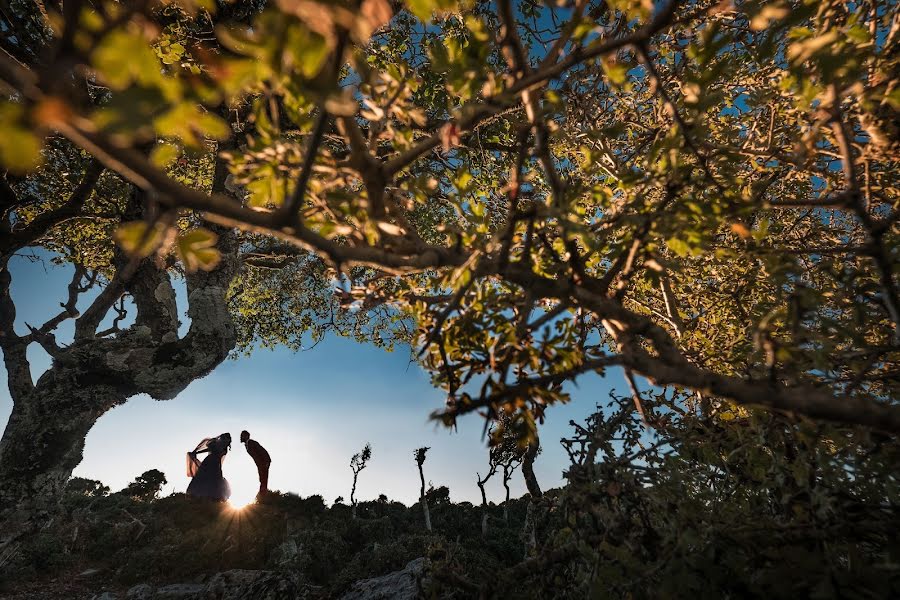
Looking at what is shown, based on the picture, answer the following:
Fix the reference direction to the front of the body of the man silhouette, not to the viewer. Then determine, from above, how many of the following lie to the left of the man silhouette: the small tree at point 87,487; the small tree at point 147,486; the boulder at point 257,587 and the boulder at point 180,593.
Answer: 2

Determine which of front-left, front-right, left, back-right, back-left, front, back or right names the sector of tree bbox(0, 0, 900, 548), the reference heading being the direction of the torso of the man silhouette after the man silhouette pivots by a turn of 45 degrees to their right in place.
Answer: back-left

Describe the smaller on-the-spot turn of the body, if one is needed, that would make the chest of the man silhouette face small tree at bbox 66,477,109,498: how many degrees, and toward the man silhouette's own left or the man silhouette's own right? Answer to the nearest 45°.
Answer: approximately 45° to the man silhouette's own right

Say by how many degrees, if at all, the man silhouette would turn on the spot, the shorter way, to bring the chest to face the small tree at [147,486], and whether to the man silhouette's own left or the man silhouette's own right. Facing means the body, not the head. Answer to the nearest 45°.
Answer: approximately 45° to the man silhouette's own right

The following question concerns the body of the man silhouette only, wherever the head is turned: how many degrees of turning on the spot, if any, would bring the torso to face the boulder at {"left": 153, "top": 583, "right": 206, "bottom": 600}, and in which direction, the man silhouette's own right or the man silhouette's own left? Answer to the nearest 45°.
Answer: approximately 90° to the man silhouette's own left

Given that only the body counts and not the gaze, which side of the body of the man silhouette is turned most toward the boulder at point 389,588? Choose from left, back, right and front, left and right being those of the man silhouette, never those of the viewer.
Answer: left

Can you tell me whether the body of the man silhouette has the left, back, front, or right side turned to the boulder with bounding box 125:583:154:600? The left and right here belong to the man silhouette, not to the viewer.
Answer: left

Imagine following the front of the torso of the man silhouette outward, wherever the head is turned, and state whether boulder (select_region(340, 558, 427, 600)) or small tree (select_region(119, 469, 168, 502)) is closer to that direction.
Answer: the small tree

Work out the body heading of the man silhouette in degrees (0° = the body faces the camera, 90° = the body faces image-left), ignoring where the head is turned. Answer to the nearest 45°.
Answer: approximately 90°
